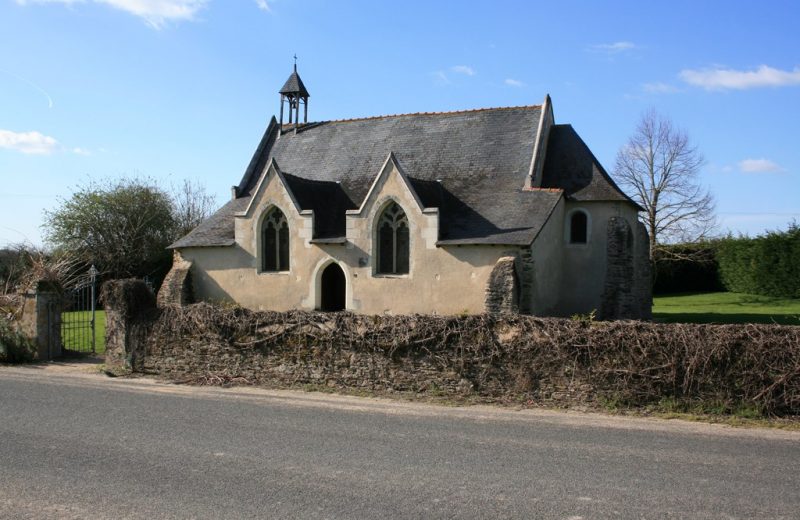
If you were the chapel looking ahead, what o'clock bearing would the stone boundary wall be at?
The stone boundary wall is roughly at 12 o'clock from the chapel.

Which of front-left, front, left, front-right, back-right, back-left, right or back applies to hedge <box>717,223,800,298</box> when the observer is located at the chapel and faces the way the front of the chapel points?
back-left

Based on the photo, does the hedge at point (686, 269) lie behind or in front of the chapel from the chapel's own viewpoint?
behind

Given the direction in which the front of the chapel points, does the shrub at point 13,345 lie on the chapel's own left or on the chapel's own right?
on the chapel's own right

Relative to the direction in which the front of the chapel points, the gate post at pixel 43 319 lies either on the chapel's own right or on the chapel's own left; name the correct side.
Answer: on the chapel's own right

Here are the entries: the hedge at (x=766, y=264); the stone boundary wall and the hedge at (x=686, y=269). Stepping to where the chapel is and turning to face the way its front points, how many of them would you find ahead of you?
1

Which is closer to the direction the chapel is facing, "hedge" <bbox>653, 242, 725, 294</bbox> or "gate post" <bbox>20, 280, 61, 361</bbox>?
the gate post

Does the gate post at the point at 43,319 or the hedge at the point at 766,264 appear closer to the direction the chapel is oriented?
the gate post
